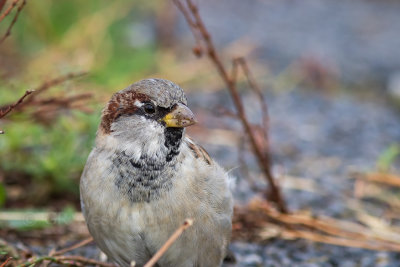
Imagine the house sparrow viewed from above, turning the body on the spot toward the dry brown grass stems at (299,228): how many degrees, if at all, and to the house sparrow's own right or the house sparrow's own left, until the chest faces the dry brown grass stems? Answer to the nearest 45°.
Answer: approximately 135° to the house sparrow's own left

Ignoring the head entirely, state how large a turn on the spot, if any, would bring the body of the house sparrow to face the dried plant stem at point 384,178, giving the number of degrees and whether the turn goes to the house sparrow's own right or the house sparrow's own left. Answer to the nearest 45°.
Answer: approximately 135° to the house sparrow's own left

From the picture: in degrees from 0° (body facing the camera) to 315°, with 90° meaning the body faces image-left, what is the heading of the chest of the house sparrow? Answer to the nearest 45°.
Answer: approximately 0°
